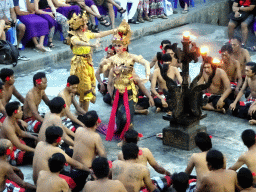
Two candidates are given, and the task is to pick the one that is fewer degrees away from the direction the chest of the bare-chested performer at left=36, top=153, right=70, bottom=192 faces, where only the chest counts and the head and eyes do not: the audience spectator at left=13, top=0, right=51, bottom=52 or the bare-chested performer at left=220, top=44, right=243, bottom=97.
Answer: the bare-chested performer

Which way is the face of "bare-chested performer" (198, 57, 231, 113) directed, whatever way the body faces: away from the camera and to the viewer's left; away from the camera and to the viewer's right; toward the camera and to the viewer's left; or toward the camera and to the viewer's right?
toward the camera and to the viewer's left

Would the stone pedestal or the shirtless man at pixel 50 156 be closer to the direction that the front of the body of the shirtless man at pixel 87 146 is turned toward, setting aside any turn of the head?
the stone pedestal

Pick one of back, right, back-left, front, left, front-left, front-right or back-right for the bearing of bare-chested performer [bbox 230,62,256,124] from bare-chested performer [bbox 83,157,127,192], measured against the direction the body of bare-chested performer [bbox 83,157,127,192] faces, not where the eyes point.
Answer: front-right

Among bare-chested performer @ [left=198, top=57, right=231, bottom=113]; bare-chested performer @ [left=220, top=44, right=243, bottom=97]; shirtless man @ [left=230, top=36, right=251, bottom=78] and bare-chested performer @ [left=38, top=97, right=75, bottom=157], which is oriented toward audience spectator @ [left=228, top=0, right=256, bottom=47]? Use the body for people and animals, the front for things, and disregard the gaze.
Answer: bare-chested performer @ [left=38, top=97, right=75, bottom=157]

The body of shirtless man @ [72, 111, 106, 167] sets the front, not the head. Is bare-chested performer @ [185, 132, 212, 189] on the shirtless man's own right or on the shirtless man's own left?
on the shirtless man's own right

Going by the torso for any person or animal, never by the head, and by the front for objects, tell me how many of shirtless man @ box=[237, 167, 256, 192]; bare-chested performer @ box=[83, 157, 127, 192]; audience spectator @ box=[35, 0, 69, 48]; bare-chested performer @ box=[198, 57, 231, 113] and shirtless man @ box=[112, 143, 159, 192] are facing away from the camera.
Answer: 3

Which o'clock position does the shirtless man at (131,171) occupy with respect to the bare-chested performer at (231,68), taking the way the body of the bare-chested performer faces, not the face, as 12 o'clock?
The shirtless man is roughly at 11 o'clock from the bare-chested performer.

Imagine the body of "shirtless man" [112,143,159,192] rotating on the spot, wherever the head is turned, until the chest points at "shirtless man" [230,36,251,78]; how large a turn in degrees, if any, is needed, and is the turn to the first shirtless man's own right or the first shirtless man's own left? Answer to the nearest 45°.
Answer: approximately 45° to the first shirtless man's own right

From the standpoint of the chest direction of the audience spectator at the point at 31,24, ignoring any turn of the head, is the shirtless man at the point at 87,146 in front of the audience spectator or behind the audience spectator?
in front

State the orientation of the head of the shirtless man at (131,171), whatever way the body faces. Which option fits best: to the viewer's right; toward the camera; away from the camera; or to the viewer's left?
away from the camera

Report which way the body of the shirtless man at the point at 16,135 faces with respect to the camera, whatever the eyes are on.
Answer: to the viewer's right
